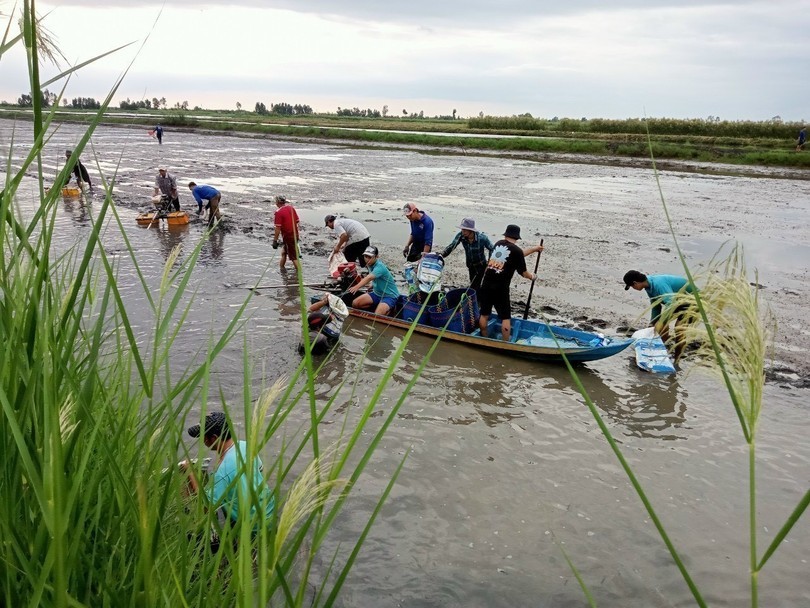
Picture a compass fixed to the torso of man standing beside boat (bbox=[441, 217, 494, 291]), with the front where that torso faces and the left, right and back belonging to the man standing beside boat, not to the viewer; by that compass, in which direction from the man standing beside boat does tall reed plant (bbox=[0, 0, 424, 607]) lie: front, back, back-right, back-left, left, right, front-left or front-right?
front-left

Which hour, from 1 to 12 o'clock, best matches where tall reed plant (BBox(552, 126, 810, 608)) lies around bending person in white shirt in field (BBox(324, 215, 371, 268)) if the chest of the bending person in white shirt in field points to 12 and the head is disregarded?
The tall reed plant is roughly at 9 o'clock from the bending person in white shirt in field.

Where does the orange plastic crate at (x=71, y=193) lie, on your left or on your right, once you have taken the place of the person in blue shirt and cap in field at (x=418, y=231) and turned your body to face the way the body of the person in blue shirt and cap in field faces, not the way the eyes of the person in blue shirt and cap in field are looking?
on your right

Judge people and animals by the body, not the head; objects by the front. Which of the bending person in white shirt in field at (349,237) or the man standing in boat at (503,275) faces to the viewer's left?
the bending person in white shirt in field

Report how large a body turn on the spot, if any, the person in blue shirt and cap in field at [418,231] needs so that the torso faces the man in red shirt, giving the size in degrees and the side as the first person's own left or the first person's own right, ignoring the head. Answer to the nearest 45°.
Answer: approximately 90° to the first person's own right

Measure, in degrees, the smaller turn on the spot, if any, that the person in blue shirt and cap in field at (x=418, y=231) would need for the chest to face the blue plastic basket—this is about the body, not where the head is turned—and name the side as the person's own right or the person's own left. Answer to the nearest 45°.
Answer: approximately 45° to the person's own left

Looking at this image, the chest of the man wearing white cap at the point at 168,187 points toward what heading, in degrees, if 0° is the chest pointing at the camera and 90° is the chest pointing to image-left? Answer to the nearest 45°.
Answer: approximately 45°

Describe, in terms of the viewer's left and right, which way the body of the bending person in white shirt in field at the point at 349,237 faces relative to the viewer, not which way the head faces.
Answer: facing to the left of the viewer
